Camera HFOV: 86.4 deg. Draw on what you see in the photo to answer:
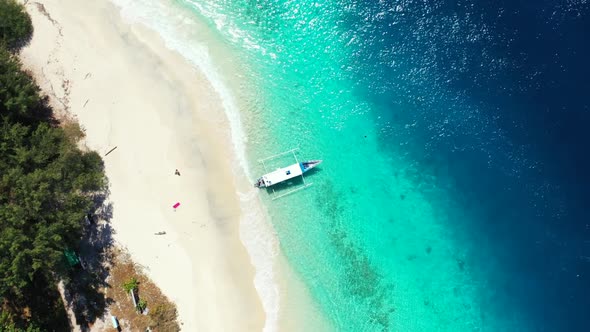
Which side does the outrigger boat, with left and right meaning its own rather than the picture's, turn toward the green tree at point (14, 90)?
back

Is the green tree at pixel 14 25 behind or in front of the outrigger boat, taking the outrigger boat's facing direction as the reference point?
behind

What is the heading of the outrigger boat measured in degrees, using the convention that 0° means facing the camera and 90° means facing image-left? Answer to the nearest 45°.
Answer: approximately 270°
